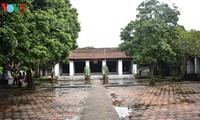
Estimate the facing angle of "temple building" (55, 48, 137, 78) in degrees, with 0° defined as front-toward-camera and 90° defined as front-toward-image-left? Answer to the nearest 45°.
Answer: approximately 0°

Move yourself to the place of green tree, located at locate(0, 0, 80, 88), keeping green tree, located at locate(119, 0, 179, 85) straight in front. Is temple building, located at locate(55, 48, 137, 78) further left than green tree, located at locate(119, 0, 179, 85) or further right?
left
